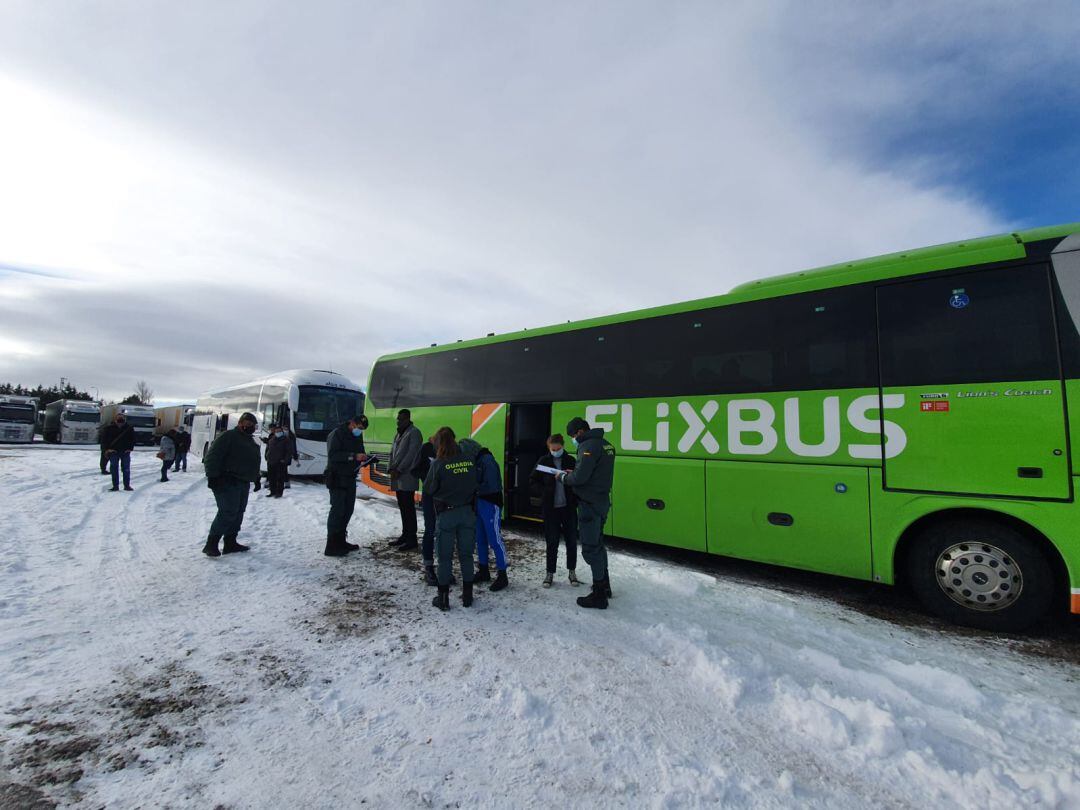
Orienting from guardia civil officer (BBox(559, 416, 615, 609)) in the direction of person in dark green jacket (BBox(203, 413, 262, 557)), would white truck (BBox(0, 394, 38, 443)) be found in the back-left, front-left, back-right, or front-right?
front-right

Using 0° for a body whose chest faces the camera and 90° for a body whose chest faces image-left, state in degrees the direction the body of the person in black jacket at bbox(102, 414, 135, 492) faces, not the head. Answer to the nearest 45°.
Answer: approximately 0°

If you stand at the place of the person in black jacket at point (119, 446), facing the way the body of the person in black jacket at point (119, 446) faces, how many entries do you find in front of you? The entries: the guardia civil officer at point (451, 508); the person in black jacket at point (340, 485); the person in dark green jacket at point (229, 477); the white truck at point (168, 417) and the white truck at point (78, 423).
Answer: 3

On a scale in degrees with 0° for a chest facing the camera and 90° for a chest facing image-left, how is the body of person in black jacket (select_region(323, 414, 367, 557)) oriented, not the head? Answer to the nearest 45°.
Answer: approximately 270°

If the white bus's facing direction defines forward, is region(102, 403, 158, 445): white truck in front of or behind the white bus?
behind

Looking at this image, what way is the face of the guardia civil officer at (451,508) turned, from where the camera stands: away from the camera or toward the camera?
away from the camera

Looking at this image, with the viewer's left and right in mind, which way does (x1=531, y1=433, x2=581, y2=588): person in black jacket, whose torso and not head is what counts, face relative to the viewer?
facing the viewer

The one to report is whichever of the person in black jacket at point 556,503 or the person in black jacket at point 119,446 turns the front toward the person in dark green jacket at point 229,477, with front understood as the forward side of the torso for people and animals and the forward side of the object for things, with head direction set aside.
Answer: the person in black jacket at point 119,446

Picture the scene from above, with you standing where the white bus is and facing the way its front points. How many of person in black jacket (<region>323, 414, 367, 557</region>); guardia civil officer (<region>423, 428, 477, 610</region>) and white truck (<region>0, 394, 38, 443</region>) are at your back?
1

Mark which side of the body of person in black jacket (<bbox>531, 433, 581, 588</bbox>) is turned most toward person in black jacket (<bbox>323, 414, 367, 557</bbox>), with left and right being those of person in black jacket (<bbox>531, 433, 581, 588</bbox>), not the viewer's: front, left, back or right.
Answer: right

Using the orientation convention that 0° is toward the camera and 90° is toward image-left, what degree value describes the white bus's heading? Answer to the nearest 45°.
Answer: approximately 315°

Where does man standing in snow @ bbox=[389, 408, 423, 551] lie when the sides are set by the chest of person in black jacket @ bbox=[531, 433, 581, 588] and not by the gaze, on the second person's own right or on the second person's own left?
on the second person's own right

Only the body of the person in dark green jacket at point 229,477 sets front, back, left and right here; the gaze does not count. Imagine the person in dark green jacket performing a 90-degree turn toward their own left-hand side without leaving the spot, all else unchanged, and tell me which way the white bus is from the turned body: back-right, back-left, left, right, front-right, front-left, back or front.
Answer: front-left

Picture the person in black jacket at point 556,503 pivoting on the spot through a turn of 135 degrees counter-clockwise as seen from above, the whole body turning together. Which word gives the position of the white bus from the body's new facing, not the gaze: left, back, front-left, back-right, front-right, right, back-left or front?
left

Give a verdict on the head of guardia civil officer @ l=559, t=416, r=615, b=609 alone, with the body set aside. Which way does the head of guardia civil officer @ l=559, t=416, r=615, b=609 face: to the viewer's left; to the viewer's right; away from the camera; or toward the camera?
to the viewer's left

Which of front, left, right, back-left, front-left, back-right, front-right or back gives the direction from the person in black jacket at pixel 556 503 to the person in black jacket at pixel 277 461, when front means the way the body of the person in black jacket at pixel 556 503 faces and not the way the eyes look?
back-right

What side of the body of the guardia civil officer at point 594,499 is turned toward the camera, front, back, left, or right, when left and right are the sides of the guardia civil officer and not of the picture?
left
